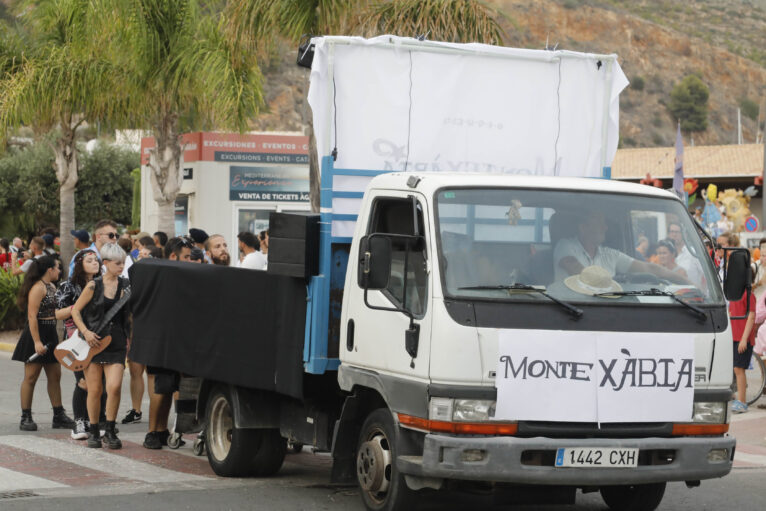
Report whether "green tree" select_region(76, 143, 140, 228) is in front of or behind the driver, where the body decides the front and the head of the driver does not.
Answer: behind

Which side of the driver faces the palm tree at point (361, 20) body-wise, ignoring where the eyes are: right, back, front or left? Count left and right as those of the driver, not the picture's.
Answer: back

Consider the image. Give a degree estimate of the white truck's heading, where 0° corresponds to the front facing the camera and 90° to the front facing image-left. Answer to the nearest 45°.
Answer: approximately 315°

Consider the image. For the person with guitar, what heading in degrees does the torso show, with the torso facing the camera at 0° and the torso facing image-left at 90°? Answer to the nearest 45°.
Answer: approximately 315°

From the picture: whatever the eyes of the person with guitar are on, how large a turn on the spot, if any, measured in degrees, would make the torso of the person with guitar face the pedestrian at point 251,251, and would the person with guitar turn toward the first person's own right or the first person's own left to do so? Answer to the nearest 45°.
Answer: approximately 90° to the first person's own left

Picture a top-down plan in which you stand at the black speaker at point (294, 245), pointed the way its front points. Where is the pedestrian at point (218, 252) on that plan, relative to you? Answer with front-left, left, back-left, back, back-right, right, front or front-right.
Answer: back-right

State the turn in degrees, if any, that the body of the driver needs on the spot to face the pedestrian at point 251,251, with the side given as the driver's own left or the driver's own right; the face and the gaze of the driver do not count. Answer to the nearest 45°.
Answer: approximately 180°
